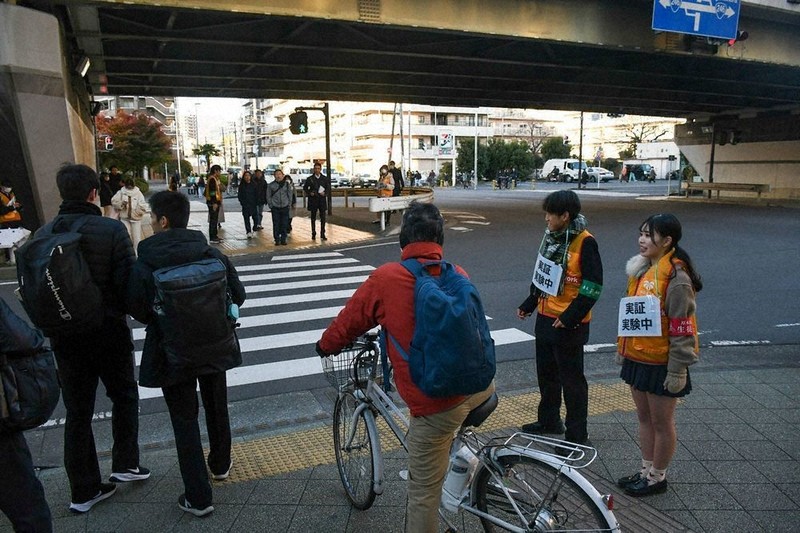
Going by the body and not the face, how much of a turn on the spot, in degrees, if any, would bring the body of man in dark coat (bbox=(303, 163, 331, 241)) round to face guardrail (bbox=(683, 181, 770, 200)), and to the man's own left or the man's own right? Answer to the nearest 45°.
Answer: approximately 135° to the man's own left

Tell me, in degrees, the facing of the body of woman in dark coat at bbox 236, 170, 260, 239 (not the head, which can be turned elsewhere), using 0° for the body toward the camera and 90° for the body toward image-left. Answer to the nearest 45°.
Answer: approximately 0°

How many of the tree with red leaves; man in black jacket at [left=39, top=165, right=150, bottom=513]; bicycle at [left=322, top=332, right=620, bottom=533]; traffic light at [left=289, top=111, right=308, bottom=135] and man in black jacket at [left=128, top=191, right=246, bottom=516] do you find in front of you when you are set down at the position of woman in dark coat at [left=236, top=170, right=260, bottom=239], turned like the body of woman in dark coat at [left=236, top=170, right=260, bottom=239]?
3

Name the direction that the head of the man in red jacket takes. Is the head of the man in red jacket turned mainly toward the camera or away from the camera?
away from the camera

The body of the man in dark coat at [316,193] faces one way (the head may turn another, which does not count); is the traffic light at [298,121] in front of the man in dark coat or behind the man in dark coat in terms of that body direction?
behind

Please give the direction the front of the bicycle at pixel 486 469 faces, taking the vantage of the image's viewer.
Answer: facing away from the viewer and to the left of the viewer

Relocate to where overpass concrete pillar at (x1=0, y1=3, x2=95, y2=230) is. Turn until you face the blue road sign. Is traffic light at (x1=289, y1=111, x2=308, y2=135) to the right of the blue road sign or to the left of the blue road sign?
left

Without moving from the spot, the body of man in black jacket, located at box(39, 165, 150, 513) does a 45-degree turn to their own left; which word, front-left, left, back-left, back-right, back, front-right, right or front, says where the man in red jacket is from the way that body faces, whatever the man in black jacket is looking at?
back-right

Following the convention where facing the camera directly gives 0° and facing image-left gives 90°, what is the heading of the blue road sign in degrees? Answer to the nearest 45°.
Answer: approximately 0°

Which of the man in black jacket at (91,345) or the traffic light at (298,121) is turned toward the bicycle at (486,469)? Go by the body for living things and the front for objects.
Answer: the traffic light
